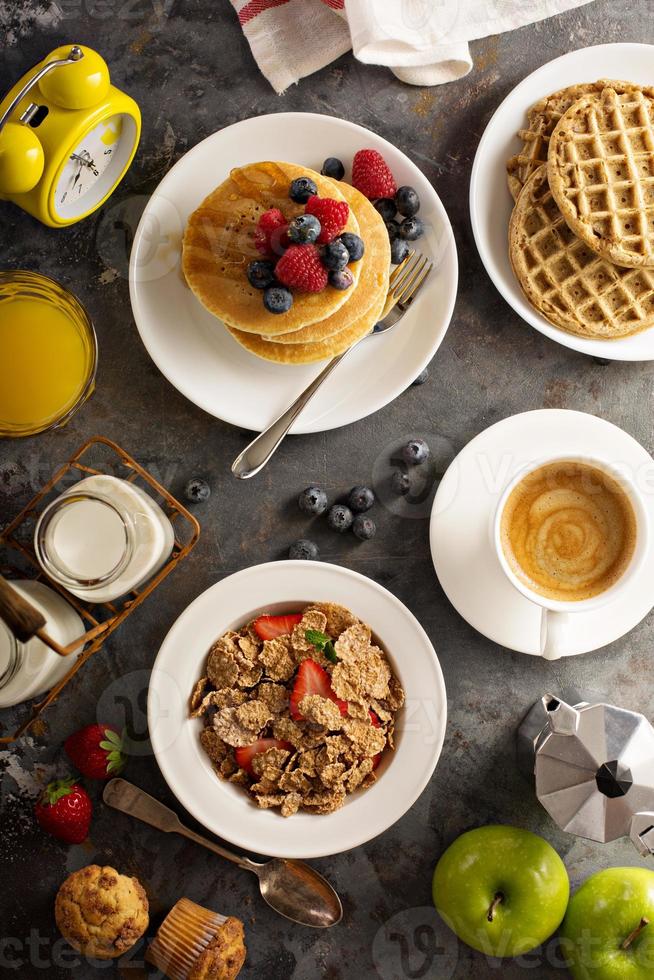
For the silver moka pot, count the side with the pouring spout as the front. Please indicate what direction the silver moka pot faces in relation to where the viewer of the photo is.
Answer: facing away from the viewer and to the left of the viewer

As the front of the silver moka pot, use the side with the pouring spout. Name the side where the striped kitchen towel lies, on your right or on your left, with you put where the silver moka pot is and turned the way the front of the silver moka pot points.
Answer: on your right

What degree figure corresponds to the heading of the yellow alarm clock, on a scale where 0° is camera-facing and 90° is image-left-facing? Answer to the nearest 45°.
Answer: approximately 315°

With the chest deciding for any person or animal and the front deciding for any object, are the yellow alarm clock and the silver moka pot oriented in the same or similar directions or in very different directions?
very different directions
